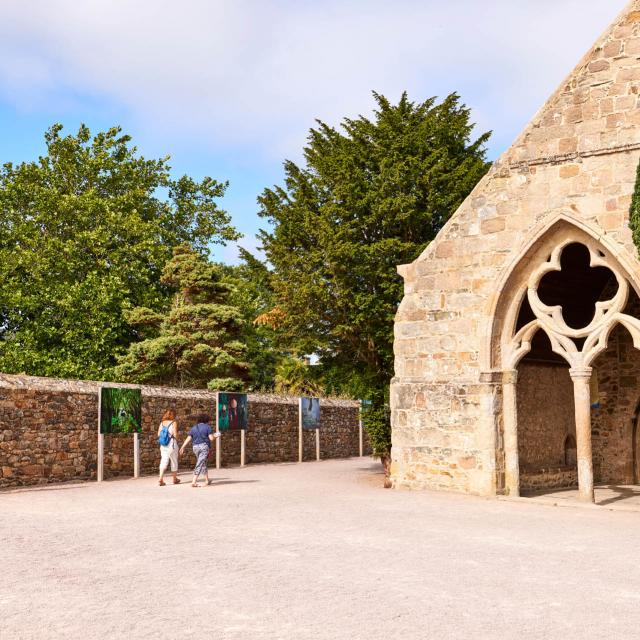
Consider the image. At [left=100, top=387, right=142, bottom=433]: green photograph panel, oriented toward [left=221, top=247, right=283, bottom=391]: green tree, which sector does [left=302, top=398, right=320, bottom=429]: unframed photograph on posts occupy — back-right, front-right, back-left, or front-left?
front-right

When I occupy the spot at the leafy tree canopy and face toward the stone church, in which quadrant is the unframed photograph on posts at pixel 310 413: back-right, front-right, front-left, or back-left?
front-left

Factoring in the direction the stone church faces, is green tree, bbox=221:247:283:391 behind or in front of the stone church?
behind

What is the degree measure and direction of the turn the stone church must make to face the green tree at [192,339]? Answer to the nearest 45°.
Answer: approximately 135° to its right

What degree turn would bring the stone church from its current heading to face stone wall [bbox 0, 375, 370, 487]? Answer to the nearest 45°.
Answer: approximately 90° to its right

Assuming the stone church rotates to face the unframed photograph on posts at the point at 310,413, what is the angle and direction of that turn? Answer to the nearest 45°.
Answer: approximately 135° to its right

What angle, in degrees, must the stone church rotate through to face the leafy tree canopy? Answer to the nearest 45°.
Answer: approximately 135° to its right

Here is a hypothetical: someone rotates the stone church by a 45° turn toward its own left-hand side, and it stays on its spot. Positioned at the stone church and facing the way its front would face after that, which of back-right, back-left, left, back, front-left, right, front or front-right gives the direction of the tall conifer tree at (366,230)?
back

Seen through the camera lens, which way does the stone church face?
facing the viewer

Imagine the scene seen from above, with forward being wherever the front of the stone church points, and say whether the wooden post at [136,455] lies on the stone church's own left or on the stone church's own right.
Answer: on the stone church's own right
